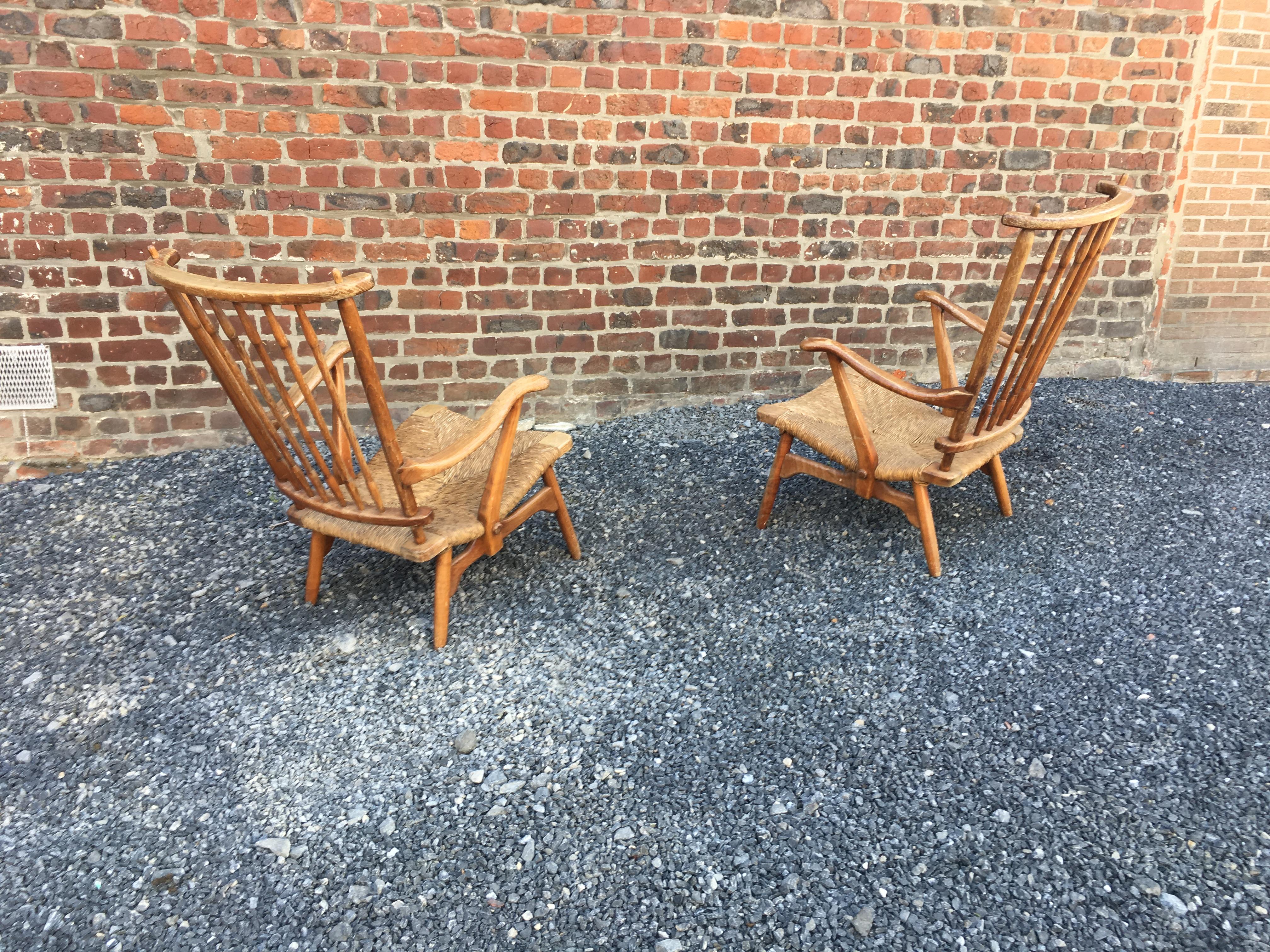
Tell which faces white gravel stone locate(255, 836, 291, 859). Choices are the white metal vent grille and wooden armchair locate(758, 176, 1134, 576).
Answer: the white metal vent grille

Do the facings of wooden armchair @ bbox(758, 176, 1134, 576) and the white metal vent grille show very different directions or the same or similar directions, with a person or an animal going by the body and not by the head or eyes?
very different directions

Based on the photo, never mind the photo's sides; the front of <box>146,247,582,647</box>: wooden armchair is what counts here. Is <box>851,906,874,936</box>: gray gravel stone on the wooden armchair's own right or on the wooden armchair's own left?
on the wooden armchair's own right

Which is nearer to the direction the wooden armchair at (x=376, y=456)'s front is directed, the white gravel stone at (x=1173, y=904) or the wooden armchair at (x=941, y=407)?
the wooden armchair

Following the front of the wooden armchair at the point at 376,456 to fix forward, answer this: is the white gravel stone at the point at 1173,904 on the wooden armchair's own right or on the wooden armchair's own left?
on the wooden armchair's own right

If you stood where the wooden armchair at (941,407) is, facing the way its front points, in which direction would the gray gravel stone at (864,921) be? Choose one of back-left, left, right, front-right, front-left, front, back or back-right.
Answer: back-left

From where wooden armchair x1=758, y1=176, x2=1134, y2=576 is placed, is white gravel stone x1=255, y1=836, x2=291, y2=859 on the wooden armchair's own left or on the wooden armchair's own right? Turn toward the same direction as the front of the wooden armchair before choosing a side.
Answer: on the wooden armchair's own left

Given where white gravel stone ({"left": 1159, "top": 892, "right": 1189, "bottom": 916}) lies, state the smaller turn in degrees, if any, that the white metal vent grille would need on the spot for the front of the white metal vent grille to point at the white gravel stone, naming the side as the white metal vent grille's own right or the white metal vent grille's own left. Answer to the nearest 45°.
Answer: approximately 45° to the white metal vent grille's own left

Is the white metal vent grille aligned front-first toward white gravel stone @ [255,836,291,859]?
yes

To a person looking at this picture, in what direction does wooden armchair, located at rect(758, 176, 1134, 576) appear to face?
facing away from the viewer and to the left of the viewer

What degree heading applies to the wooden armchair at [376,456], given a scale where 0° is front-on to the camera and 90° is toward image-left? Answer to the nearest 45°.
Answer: approximately 225°

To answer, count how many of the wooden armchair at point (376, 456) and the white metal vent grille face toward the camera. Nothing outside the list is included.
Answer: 1
